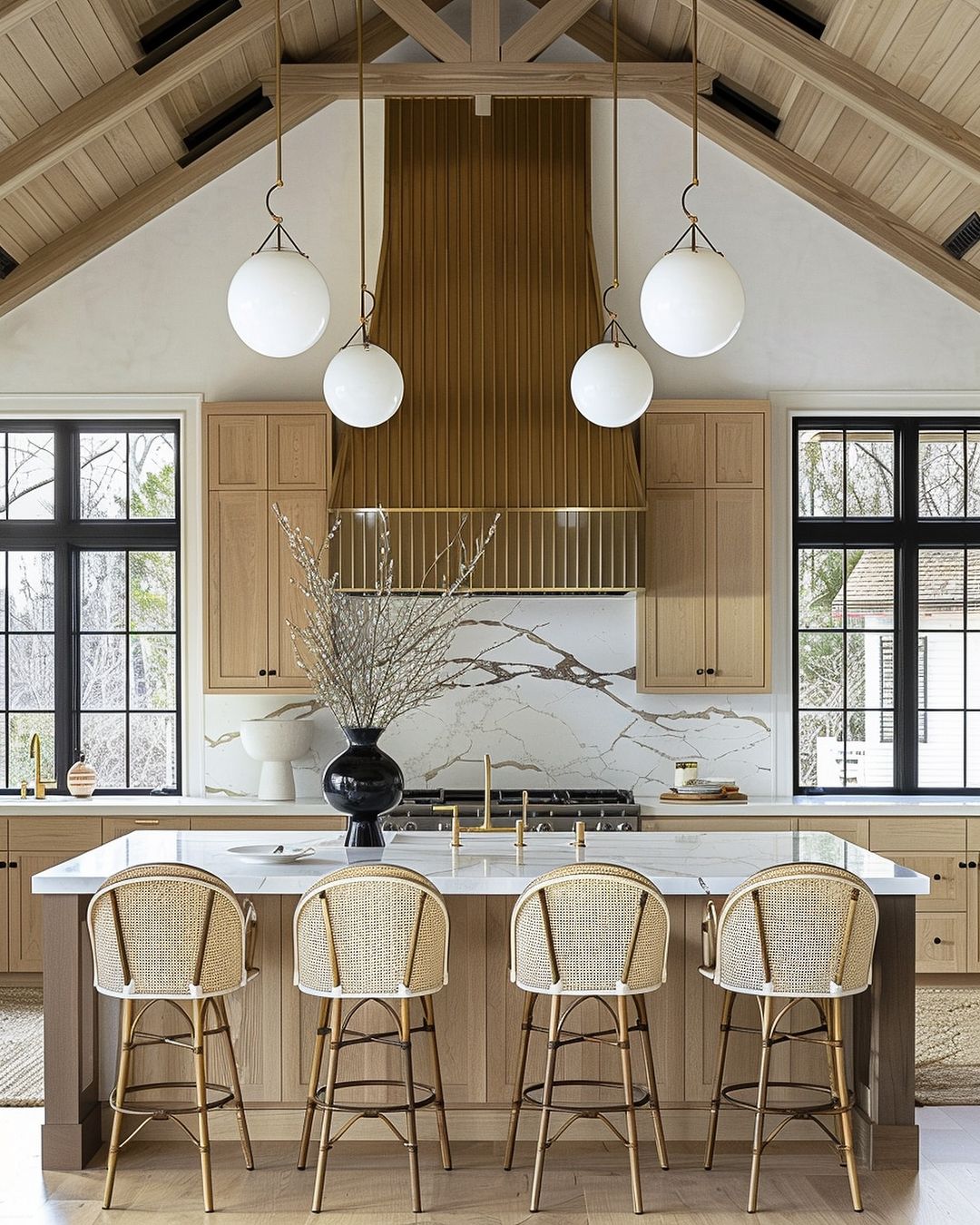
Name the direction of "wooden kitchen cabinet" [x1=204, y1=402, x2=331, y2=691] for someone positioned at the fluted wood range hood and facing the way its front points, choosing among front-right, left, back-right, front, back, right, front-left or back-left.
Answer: right

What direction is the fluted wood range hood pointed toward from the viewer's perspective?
toward the camera

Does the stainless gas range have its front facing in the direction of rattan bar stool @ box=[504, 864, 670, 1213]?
yes

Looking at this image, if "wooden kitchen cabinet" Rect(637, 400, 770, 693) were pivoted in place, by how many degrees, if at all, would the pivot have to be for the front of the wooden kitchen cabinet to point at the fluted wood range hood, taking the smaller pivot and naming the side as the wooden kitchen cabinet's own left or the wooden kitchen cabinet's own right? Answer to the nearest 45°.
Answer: approximately 90° to the wooden kitchen cabinet's own right

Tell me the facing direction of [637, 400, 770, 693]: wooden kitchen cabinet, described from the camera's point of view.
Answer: facing the viewer

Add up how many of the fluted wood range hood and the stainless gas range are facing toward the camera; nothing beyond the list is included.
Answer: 2

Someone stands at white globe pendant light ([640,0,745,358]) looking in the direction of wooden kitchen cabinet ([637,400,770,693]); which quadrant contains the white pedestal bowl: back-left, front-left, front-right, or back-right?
front-left

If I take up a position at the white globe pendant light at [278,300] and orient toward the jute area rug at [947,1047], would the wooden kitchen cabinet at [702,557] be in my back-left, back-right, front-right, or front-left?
front-left

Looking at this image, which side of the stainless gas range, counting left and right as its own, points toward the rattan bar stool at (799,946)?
front

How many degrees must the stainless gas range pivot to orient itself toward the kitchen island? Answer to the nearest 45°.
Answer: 0° — it already faces it
